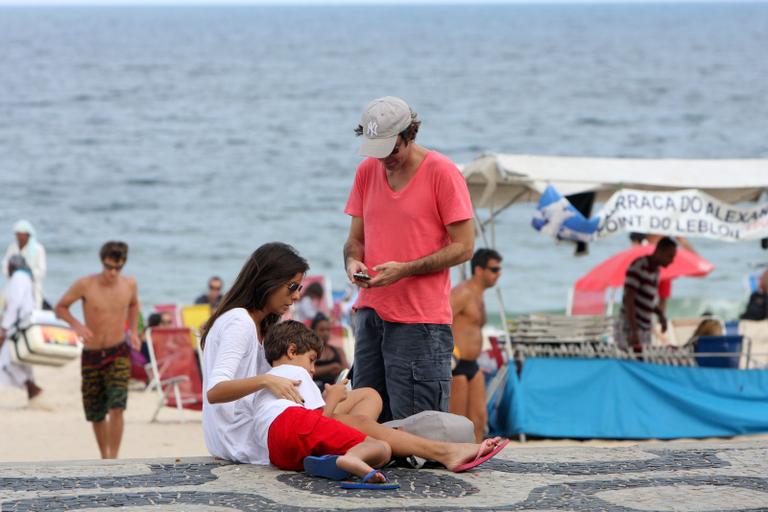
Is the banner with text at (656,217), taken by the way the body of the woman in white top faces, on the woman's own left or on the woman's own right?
on the woman's own left

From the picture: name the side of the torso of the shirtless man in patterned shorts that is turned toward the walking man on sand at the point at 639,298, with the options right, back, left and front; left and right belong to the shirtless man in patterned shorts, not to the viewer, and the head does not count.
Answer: left

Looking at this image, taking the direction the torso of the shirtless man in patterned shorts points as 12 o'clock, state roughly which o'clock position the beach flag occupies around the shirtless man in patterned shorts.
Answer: The beach flag is roughly at 9 o'clock from the shirtless man in patterned shorts.

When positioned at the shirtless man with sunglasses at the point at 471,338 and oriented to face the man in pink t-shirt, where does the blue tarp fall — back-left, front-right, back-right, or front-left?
back-left

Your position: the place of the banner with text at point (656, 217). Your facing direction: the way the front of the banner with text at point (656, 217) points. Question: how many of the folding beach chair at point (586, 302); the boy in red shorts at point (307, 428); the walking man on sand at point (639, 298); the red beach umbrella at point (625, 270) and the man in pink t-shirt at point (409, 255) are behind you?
3

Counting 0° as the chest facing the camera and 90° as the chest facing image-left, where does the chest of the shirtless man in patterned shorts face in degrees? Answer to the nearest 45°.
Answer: approximately 0°

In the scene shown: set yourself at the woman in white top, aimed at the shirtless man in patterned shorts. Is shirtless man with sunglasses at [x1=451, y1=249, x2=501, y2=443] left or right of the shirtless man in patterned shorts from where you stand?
right

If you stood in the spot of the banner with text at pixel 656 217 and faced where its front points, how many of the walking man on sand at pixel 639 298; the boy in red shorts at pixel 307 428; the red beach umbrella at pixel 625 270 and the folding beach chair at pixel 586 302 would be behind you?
3
